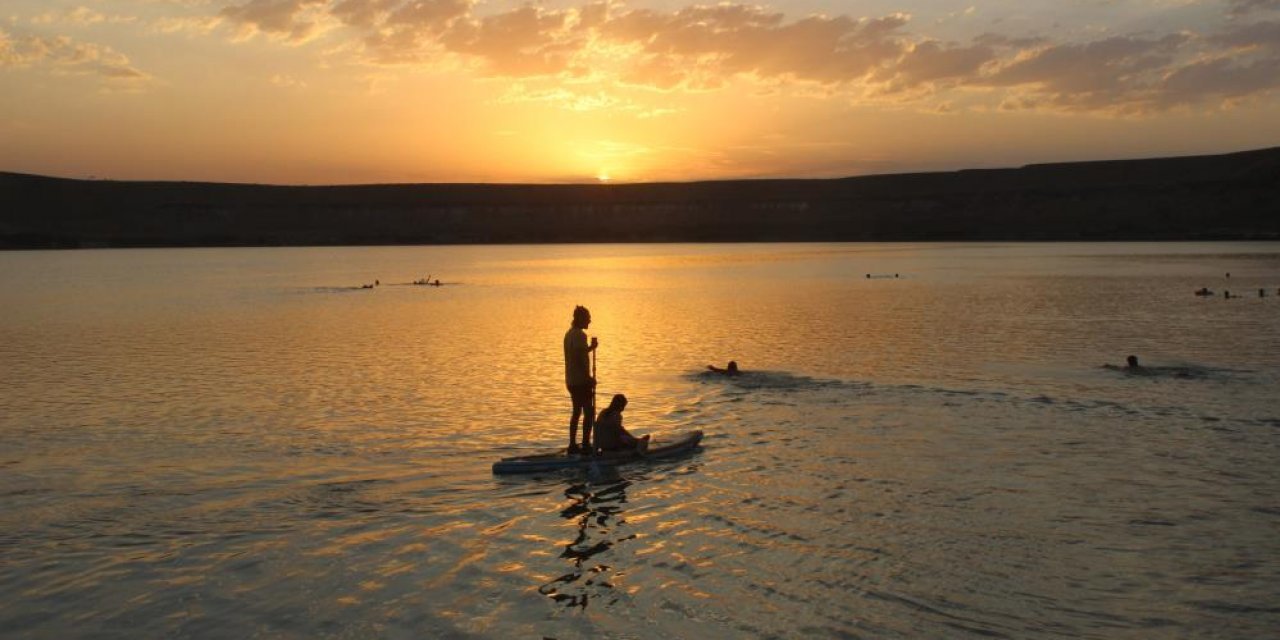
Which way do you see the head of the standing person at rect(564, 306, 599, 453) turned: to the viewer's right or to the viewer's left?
to the viewer's right

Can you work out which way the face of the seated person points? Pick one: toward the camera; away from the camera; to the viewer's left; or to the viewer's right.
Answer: to the viewer's right

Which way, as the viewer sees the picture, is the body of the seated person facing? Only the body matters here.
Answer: to the viewer's right

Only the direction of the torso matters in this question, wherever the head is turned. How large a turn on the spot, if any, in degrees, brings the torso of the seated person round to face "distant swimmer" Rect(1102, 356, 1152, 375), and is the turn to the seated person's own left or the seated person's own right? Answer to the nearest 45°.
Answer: approximately 45° to the seated person's own left

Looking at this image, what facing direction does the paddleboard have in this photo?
to the viewer's right

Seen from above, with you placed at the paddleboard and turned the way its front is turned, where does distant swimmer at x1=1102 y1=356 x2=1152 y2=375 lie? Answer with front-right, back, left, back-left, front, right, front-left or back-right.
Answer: front-left
